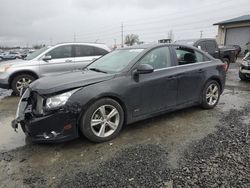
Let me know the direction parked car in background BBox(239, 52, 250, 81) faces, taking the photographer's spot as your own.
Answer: facing the viewer and to the left of the viewer

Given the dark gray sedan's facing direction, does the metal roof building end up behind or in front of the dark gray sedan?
behind

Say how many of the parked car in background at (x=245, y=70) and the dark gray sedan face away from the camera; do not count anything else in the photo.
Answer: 0

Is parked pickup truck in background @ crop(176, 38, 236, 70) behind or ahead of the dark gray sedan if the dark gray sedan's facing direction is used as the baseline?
behind

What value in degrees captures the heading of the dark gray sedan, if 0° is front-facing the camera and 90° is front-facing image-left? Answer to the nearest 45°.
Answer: approximately 45°

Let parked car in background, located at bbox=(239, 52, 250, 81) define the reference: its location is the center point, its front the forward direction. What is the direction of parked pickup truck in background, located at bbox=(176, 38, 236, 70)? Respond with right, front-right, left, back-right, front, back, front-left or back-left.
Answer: right

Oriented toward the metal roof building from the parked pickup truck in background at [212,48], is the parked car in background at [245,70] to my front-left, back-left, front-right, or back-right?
back-right

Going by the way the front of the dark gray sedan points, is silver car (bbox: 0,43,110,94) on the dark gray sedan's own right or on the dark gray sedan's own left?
on the dark gray sedan's own right

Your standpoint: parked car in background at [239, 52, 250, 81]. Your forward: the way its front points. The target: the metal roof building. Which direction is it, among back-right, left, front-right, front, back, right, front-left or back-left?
back-right
